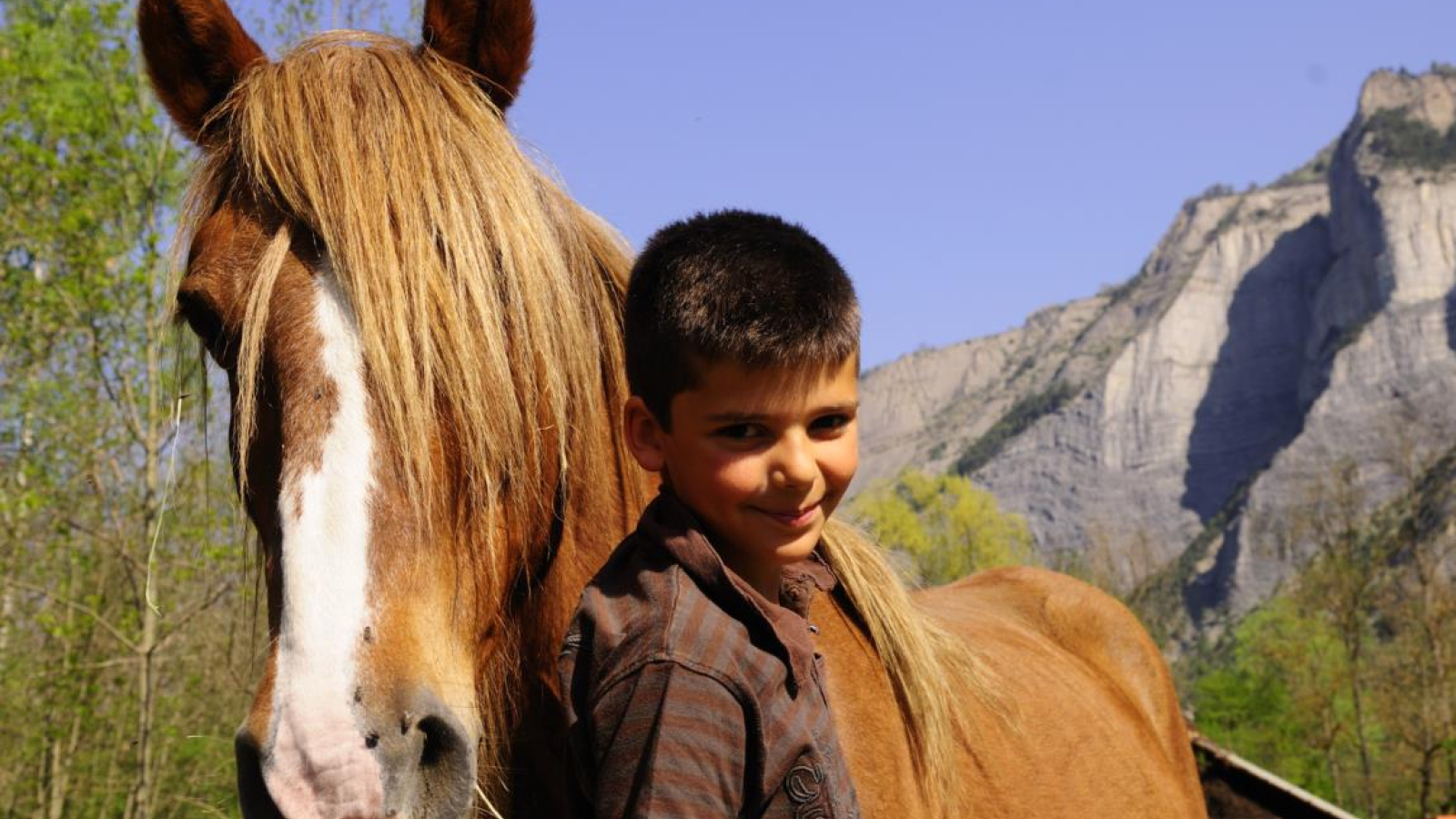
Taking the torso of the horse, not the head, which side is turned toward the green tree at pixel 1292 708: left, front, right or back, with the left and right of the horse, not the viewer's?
back

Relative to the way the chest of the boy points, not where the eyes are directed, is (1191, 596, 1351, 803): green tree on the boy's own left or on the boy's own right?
on the boy's own left

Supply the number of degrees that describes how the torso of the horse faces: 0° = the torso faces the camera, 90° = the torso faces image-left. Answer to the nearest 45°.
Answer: approximately 45°

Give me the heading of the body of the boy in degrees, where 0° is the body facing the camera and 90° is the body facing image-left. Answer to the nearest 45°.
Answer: approximately 315°

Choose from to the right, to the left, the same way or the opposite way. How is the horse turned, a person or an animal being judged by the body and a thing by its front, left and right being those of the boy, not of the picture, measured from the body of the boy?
to the right
